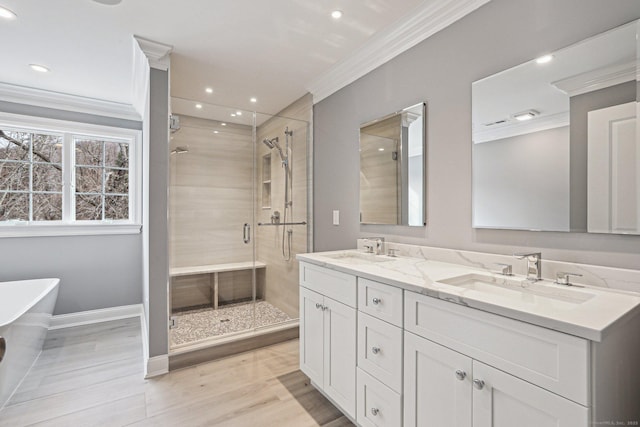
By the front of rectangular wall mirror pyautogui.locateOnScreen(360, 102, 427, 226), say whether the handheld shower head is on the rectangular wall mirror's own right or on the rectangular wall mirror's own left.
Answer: on the rectangular wall mirror's own right

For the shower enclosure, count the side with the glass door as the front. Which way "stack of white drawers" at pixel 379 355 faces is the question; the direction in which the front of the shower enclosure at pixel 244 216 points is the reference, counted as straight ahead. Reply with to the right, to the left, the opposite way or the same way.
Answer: to the right

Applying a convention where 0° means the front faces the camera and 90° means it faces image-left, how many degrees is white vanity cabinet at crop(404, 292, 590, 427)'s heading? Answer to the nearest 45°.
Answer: approximately 45°

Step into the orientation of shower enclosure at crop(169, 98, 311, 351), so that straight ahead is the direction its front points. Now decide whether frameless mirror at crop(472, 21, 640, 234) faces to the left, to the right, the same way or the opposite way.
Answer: to the right

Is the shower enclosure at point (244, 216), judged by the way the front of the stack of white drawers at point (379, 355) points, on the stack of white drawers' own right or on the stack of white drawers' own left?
on the stack of white drawers' own right
